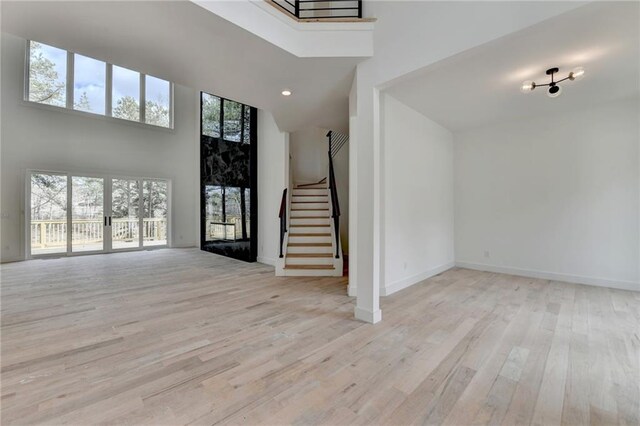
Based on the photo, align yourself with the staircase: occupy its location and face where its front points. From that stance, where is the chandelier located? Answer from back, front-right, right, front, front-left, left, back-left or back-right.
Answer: front-left

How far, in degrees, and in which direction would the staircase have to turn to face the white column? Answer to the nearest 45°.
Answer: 0° — it already faces it

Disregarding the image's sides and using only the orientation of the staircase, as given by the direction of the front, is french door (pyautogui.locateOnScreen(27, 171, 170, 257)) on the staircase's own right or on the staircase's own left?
on the staircase's own right

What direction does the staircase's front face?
toward the camera

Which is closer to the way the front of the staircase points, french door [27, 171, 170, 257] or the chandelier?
the chandelier

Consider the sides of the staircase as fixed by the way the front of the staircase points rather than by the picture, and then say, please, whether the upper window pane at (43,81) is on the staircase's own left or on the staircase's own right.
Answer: on the staircase's own right

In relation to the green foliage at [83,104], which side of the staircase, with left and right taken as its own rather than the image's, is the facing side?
right

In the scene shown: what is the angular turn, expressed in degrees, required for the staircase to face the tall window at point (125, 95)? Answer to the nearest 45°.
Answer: approximately 135° to its right
